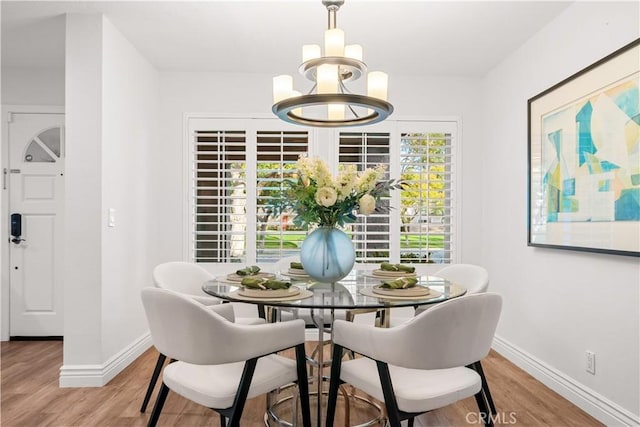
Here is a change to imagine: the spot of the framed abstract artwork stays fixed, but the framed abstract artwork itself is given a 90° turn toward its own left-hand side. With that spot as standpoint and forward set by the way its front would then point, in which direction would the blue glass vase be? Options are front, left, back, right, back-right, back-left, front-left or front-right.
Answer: right

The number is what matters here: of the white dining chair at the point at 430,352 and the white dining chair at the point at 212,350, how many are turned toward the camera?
0

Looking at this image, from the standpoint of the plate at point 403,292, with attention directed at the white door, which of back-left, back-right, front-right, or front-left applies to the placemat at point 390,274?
front-right

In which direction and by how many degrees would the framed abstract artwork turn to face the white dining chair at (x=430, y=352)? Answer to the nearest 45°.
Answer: approximately 45° to its left

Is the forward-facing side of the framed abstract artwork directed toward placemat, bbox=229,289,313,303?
yes

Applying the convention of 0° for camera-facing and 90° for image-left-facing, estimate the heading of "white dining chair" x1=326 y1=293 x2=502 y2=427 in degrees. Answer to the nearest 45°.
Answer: approximately 135°

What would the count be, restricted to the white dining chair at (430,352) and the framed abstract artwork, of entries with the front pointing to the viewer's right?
0

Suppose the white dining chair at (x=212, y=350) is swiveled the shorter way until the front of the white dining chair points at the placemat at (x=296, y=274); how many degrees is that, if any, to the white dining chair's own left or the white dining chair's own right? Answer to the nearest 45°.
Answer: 0° — it already faces it

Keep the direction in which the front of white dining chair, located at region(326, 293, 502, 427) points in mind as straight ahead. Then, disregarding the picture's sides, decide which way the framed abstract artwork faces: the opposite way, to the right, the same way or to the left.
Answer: to the left

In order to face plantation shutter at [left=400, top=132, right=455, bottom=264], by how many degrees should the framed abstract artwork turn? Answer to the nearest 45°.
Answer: approximately 90° to its right

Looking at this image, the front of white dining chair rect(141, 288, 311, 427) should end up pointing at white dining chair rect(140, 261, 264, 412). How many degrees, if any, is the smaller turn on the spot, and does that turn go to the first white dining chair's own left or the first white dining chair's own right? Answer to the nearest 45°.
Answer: approximately 45° to the first white dining chair's own left

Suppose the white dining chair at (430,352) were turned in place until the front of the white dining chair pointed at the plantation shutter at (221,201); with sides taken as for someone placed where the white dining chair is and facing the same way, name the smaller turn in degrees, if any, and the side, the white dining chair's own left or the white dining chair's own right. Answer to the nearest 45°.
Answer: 0° — it already faces it

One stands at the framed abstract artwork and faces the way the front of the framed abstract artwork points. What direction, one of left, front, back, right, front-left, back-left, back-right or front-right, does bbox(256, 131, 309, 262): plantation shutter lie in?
front-right

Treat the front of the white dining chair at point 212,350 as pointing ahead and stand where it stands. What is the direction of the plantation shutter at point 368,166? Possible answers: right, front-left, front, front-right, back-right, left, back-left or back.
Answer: front

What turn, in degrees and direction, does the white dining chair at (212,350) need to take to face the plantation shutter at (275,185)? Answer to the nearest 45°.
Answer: approximately 45° to its left

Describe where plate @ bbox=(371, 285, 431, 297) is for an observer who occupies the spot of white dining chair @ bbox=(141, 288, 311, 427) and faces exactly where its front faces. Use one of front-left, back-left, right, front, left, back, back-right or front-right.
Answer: front-right

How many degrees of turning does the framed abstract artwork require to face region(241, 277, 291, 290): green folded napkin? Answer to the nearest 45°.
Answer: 0° — it already faces it

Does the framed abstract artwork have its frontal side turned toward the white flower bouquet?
yes

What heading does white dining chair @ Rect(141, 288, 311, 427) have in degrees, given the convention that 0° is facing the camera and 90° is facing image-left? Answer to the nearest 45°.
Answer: approximately 225°

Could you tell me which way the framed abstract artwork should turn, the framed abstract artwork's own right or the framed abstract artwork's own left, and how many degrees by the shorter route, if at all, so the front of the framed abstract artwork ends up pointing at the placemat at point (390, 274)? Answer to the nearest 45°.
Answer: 0° — it already faces it
